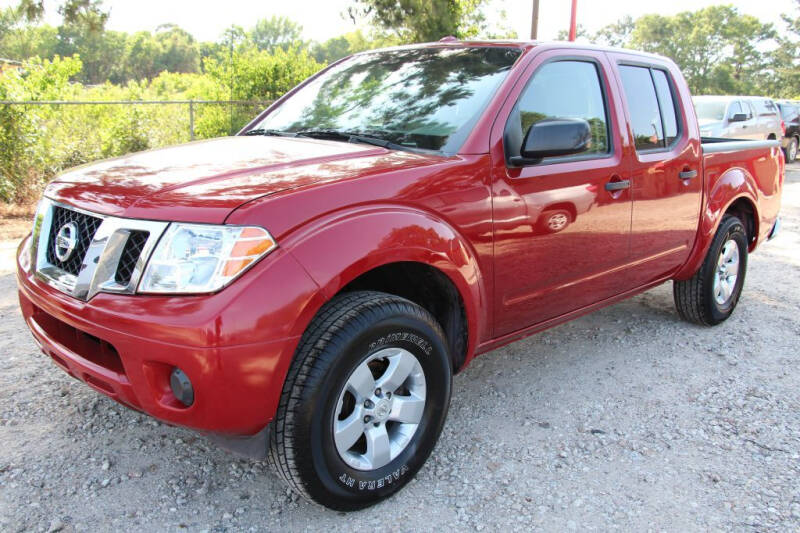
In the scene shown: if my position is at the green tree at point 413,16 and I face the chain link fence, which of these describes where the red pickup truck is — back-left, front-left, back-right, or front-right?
front-left

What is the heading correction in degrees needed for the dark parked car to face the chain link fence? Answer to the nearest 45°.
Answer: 0° — it already faces it

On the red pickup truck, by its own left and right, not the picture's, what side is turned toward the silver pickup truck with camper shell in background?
back

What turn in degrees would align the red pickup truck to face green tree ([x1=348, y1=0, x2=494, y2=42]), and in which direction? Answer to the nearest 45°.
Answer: approximately 135° to its right

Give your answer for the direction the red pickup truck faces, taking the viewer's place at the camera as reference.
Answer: facing the viewer and to the left of the viewer

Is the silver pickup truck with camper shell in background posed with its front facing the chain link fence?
yes

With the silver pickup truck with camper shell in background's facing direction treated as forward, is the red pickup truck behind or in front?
in front

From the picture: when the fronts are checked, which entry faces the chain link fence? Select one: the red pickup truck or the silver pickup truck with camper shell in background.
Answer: the silver pickup truck with camper shell in background

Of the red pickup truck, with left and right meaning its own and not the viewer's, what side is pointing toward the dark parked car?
back

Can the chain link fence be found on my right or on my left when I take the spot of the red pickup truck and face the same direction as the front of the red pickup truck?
on my right

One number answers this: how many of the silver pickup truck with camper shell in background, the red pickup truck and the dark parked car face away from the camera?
0

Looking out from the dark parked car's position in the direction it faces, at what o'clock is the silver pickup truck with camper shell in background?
The silver pickup truck with camper shell in background is roughly at 11 o'clock from the dark parked car.

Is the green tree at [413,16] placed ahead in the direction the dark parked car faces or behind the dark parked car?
ahead
